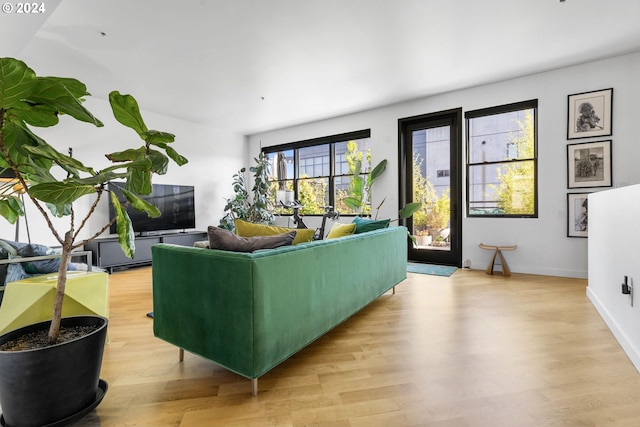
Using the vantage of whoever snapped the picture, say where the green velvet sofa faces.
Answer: facing away from the viewer and to the left of the viewer

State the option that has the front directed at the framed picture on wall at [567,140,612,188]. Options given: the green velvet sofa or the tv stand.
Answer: the tv stand

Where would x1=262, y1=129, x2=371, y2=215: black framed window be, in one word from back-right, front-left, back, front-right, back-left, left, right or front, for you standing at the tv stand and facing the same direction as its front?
front-left

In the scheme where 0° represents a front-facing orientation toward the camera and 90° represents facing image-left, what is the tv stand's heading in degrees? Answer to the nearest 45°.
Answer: approximately 315°

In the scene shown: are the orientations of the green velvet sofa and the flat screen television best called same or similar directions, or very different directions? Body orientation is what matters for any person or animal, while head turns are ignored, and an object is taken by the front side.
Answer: very different directions

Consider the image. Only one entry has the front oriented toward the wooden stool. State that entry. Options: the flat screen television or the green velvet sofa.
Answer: the flat screen television

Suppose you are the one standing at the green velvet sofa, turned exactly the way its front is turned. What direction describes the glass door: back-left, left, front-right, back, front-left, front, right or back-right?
right

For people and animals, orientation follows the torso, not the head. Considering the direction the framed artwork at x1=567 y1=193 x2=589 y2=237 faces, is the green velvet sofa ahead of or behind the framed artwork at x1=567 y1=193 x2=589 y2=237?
ahead

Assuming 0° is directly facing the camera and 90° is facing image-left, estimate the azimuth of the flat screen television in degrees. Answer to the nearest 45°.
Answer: approximately 315°
